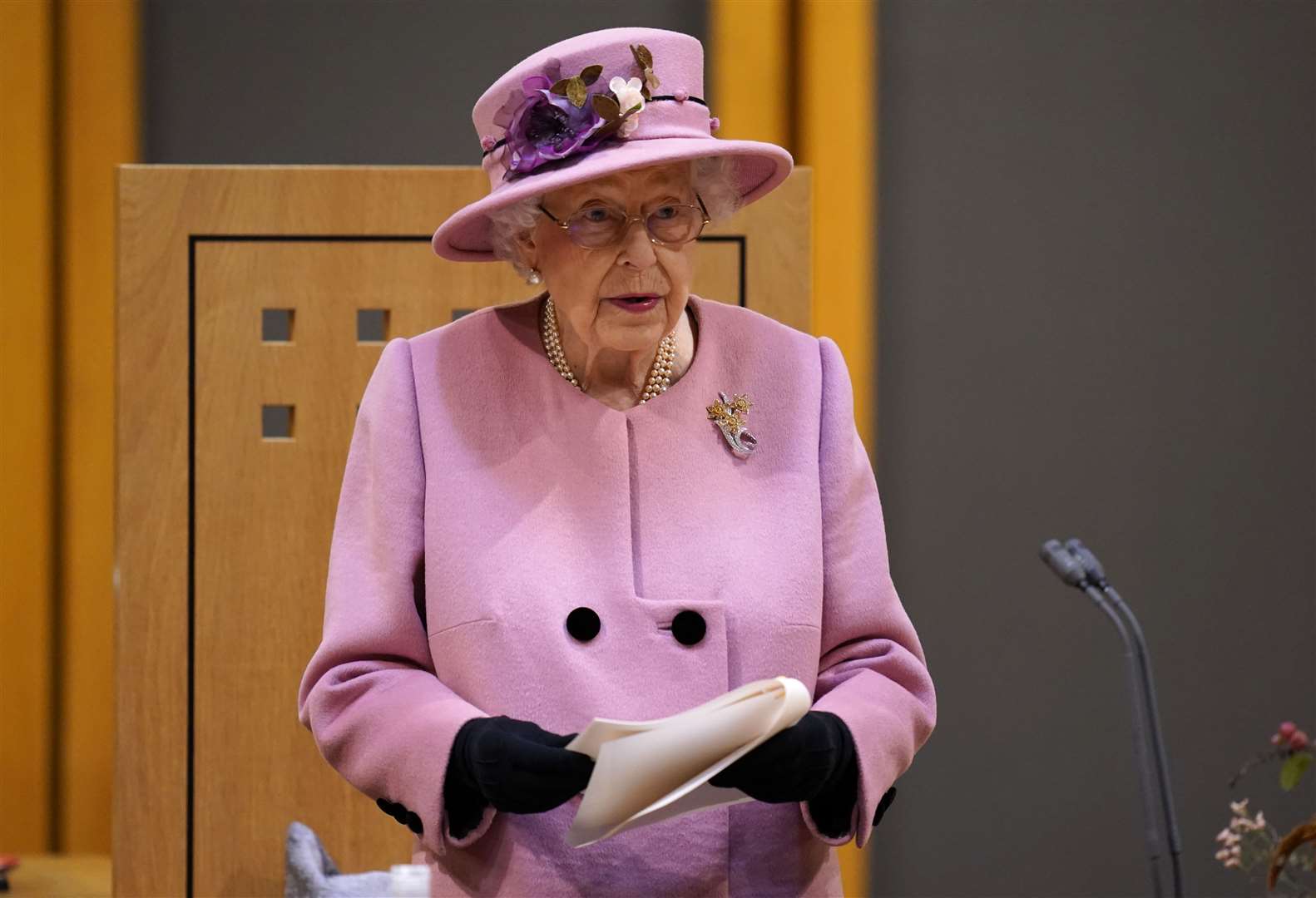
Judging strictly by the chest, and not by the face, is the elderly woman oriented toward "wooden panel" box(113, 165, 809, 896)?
no

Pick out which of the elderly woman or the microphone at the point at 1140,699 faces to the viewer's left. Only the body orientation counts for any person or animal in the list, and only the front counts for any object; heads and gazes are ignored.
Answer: the microphone

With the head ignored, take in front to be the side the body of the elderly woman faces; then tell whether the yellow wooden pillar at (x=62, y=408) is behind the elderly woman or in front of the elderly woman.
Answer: behind

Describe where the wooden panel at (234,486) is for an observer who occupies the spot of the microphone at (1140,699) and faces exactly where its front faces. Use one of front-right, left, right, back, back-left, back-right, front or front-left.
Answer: front

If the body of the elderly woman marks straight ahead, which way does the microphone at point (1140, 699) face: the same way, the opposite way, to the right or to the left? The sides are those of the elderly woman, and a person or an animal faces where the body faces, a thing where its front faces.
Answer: to the right

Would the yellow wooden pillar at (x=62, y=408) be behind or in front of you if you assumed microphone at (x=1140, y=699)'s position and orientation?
in front

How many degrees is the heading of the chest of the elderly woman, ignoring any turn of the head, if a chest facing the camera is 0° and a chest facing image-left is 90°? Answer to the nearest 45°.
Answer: approximately 0°

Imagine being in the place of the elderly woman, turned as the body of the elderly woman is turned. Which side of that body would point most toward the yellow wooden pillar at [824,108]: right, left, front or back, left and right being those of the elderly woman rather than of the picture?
back

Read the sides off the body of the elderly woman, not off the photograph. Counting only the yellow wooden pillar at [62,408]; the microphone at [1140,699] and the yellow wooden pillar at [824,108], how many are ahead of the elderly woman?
0

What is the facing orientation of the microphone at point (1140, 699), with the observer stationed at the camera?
facing to the left of the viewer

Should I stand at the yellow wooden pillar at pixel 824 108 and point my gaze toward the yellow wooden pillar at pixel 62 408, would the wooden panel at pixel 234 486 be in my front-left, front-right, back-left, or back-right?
front-left

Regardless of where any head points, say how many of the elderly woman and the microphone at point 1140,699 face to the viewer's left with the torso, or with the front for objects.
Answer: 1
